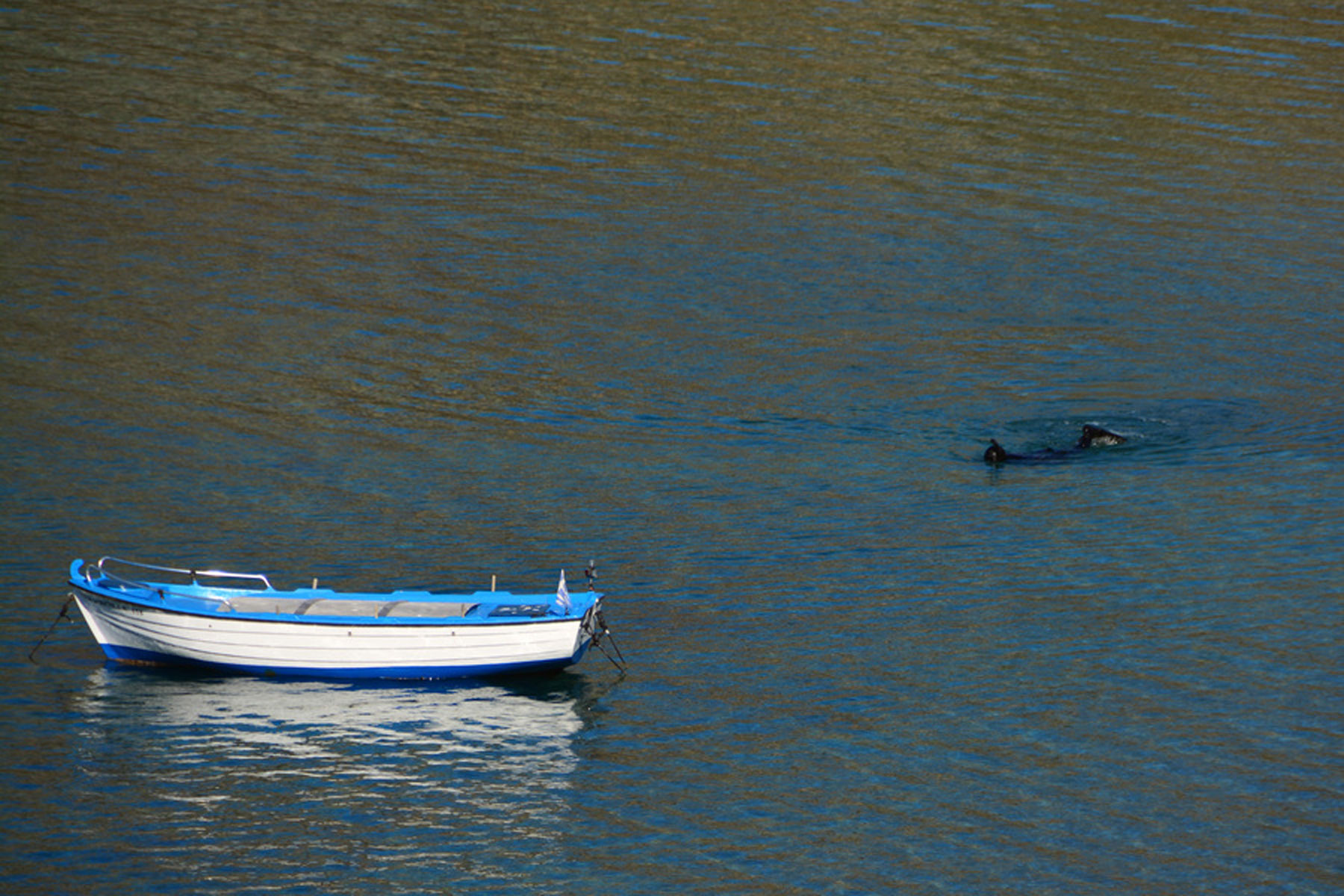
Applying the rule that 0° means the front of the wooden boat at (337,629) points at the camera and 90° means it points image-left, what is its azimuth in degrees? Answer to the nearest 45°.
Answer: approximately 90°
